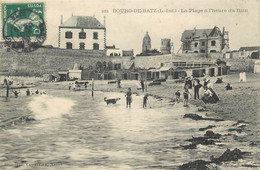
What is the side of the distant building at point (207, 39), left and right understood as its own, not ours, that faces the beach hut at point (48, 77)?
right

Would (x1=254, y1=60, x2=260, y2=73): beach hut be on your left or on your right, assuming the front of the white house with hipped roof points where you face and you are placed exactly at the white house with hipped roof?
on your left

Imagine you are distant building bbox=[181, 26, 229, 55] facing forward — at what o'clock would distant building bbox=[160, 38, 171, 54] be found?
distant building bbox=[160, 38, 171, 54] is roughly at 2 o'clock from distant building bbox=[181, 26, 229, 55].

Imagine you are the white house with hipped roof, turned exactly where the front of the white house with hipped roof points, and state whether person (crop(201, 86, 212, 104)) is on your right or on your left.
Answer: on your left

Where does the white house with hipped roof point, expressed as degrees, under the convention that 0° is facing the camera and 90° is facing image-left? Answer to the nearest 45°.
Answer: approximately 0°

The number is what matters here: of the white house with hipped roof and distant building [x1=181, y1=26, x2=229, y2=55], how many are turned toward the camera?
2

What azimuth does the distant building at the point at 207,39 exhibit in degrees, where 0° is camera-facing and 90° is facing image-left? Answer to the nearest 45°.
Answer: approximately 0°
